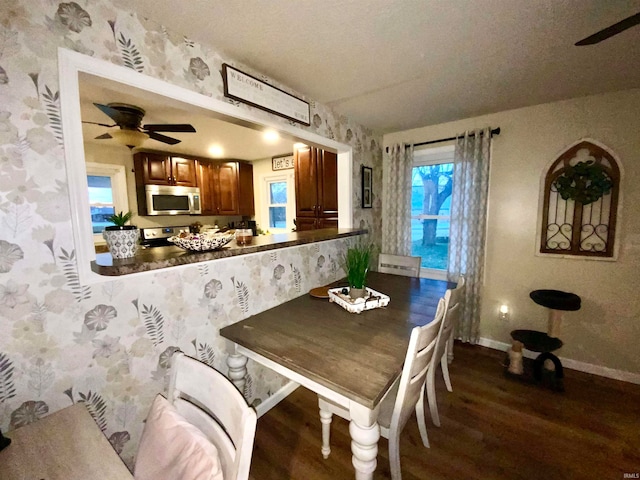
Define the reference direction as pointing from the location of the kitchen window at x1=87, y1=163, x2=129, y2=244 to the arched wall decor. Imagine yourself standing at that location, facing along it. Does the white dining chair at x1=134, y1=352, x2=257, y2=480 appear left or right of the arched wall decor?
right

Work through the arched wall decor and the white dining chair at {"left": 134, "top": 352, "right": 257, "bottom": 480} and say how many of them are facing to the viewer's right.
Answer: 0

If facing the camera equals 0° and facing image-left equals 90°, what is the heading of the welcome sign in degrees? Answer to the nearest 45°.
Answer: approximately 315°

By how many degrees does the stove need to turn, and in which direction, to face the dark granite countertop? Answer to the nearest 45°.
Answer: approximately 45° to its right

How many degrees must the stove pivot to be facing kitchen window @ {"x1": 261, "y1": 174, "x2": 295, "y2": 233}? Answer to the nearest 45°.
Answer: approximately 45° to its left

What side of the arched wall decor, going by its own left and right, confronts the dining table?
front

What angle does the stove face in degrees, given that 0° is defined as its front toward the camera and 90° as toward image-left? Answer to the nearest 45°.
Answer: approximately 315°
